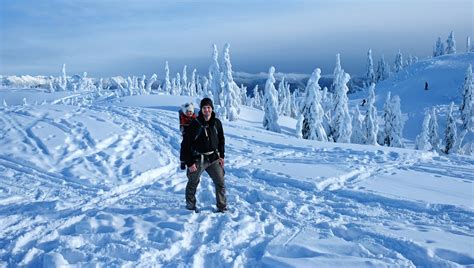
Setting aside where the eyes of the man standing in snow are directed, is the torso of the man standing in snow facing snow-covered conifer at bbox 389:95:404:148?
no

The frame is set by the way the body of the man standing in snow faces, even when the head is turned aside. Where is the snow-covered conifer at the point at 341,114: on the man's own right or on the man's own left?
on the man's own left

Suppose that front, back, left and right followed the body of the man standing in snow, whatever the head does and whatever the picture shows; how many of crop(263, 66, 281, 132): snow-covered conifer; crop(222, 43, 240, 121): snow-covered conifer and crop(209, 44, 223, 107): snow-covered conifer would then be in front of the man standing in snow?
0

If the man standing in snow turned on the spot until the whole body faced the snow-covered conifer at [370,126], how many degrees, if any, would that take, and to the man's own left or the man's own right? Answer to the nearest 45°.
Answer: approximately 90° to the man's own left

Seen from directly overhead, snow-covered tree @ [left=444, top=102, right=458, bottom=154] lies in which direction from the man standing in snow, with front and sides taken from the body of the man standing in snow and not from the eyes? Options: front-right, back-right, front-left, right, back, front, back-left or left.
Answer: left

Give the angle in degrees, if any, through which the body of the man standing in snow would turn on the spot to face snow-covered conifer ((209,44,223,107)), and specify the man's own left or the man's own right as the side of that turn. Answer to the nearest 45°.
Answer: approximately 135° to the man's own left

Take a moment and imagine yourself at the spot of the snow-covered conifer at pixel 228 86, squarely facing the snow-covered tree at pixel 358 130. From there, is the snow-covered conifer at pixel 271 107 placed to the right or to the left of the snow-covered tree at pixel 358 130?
right

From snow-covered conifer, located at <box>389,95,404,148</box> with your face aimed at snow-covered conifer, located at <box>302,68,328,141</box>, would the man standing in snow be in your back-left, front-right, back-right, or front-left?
front-left

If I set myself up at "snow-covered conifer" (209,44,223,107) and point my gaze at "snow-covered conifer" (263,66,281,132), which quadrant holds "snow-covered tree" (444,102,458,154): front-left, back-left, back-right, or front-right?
front-left

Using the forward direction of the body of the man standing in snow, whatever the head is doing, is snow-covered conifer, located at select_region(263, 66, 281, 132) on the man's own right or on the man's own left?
on the man's own left

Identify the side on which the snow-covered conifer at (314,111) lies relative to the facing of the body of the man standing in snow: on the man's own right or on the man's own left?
on the man's own left

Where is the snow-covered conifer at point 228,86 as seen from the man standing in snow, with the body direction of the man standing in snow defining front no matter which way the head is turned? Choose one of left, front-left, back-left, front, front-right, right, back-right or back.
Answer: back-left

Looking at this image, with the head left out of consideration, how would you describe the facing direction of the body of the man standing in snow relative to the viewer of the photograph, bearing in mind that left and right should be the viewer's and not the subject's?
facing the viewer and to the right of the viewer

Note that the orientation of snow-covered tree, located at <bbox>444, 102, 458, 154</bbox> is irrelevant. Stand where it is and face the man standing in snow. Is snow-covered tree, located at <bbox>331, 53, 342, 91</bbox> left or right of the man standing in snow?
right
